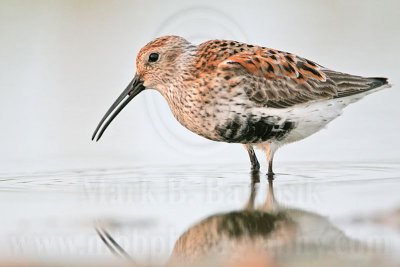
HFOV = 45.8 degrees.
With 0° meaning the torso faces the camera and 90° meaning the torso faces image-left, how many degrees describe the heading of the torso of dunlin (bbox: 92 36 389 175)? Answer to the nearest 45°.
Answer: approximately 90°
